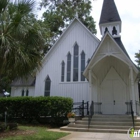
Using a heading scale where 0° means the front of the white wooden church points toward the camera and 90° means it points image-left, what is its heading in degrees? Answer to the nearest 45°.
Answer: approximately 0°

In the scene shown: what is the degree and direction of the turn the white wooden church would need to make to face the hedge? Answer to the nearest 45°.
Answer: approximately 45° to its right
